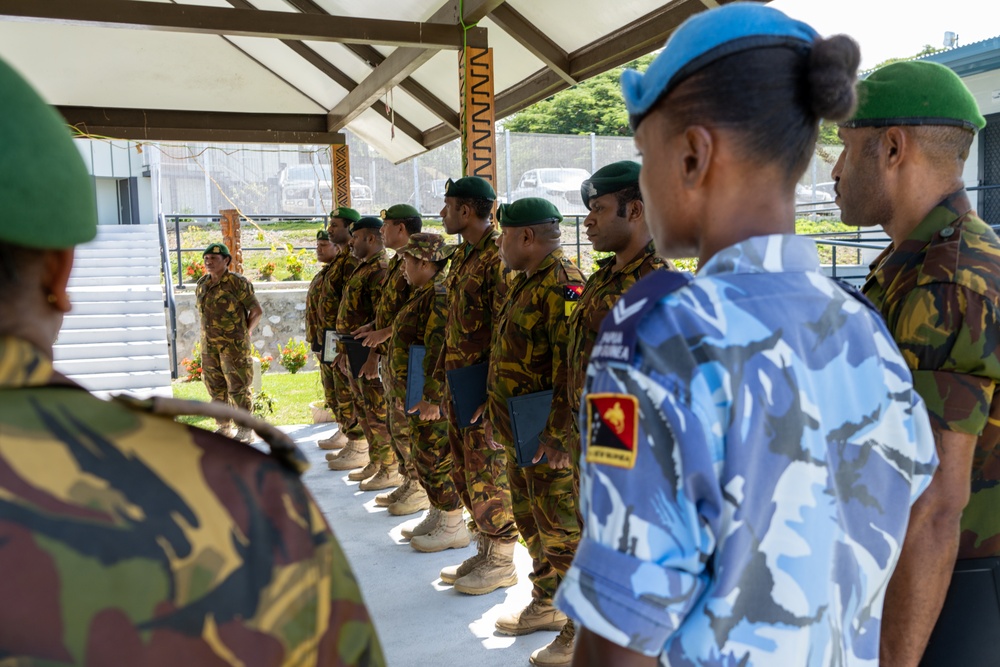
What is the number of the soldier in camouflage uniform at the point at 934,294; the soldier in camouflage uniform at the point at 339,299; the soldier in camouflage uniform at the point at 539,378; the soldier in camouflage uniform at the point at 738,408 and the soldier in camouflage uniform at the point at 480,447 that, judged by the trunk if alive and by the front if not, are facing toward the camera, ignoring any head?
0

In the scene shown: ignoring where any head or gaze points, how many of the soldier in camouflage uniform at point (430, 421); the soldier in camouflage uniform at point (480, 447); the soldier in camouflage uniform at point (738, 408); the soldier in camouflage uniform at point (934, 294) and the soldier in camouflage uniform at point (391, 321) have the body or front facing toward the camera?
0

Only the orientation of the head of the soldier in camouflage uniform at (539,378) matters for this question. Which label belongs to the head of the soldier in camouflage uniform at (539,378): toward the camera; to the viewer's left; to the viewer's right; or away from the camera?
to the viewer's left

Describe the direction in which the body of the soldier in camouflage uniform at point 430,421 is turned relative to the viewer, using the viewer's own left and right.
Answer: facing to the left of the viewer

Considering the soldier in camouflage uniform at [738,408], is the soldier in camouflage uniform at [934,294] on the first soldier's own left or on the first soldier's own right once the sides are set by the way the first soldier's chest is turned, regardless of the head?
on the first soldier's own right

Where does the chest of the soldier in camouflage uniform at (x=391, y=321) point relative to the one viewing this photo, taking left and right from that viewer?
facing to the left of the viewer

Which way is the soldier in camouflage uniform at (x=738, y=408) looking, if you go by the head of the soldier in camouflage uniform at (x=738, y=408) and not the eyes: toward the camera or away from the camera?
away from the camera

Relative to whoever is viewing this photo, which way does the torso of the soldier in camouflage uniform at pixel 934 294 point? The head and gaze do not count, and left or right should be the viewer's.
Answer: facing to the left of the viewer

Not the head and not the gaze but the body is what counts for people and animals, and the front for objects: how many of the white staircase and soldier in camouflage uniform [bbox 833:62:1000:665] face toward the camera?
1

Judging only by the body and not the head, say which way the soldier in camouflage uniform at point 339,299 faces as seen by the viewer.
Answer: to the viewer's left

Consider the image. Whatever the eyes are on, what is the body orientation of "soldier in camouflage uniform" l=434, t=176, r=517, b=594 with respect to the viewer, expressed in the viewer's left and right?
facing to the left of the viewer

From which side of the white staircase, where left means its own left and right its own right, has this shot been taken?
front

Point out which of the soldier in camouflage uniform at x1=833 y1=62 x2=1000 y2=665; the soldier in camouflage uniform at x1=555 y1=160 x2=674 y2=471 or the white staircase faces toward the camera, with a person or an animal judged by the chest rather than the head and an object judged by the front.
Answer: the white staircase

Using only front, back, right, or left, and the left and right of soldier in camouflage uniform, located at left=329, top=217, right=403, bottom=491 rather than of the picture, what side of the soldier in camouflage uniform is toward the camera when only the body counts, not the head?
left

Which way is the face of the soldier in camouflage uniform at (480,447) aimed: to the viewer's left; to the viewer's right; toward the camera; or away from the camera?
to the viewer's left
